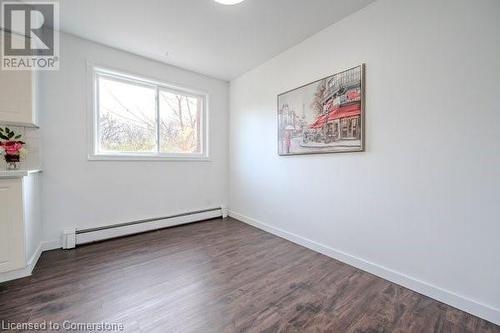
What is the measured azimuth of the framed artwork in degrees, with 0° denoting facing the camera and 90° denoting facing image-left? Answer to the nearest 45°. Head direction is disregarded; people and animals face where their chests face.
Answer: approximately 45°

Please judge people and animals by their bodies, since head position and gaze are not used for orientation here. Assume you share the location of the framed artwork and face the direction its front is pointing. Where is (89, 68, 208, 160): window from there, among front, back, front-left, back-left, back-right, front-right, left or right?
front-right

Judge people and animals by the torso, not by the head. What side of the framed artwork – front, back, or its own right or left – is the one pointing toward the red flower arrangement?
front

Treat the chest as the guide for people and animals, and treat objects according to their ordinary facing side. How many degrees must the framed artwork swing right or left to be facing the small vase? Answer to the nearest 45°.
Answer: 0° — it already faces it

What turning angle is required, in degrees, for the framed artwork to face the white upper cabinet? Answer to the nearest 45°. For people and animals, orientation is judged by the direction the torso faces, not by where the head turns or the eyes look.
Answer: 0° — it already faces it
